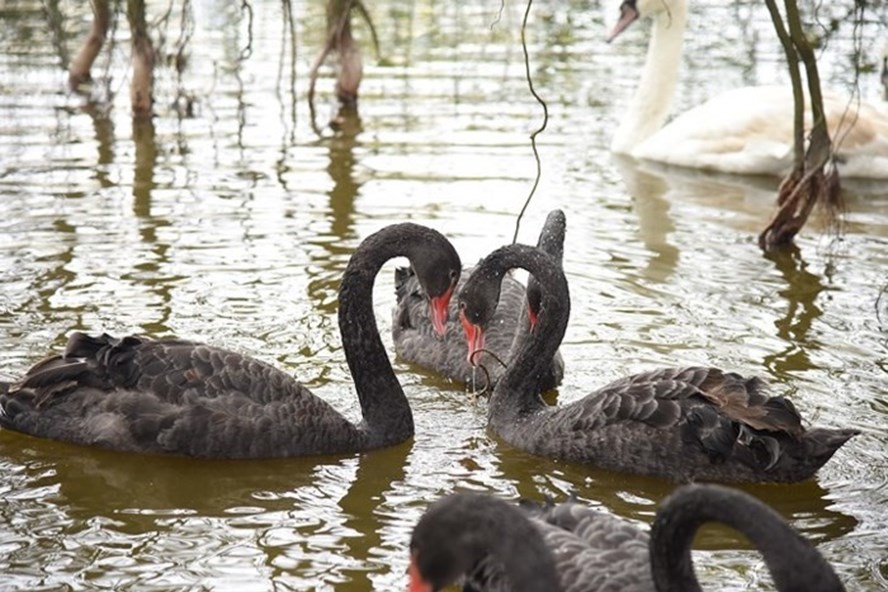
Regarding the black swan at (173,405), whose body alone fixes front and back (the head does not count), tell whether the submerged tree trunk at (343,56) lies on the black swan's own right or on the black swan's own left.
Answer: on the black swan's own left

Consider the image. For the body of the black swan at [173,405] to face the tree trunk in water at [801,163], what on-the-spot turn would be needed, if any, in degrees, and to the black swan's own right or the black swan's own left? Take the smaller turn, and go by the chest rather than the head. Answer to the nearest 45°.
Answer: approximately 45° to the black swan's own left

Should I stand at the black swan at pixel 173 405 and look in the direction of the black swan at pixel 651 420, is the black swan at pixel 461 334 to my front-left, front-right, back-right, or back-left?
front-left

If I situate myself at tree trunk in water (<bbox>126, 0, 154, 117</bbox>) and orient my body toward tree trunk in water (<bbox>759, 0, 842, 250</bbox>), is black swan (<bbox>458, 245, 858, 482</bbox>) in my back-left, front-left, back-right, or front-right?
front-right

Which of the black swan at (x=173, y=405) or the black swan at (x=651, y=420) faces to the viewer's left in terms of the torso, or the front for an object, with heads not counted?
the black swan at (x=651, y=420)

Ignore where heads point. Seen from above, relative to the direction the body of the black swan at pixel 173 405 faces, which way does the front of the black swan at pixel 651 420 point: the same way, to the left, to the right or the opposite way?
the opposite way

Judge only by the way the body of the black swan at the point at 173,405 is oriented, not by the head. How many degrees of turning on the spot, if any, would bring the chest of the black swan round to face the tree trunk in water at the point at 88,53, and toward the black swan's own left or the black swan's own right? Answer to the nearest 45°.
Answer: approximately 90° to the black swan's own left

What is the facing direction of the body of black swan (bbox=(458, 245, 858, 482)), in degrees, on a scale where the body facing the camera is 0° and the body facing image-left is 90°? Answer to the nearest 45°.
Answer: approximately 90°

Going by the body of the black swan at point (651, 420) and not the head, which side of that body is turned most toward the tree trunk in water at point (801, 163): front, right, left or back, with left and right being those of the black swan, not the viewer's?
right

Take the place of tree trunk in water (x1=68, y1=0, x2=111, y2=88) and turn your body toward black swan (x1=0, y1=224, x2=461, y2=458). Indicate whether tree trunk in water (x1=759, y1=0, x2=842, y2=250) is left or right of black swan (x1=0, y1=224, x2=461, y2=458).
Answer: left

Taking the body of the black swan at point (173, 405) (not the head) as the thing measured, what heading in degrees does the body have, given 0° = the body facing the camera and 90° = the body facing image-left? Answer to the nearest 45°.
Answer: approximately 270°

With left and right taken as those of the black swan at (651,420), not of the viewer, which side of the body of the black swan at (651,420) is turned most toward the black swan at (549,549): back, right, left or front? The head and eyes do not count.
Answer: left

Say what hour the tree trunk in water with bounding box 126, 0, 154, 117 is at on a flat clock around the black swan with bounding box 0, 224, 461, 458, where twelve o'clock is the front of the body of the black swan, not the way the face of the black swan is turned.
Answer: The tree trunk in water is roughly at 9 o'clock from the black swan.

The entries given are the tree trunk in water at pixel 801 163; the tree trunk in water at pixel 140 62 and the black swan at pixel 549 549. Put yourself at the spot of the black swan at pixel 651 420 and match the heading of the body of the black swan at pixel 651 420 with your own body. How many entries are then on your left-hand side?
1

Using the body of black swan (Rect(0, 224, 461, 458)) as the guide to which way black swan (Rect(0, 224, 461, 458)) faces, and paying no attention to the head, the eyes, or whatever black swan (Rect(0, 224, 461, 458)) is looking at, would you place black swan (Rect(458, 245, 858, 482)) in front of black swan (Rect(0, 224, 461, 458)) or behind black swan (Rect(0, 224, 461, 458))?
in front

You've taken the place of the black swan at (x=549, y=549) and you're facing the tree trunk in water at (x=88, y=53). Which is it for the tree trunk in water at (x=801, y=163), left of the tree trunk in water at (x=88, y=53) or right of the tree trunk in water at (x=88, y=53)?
right
